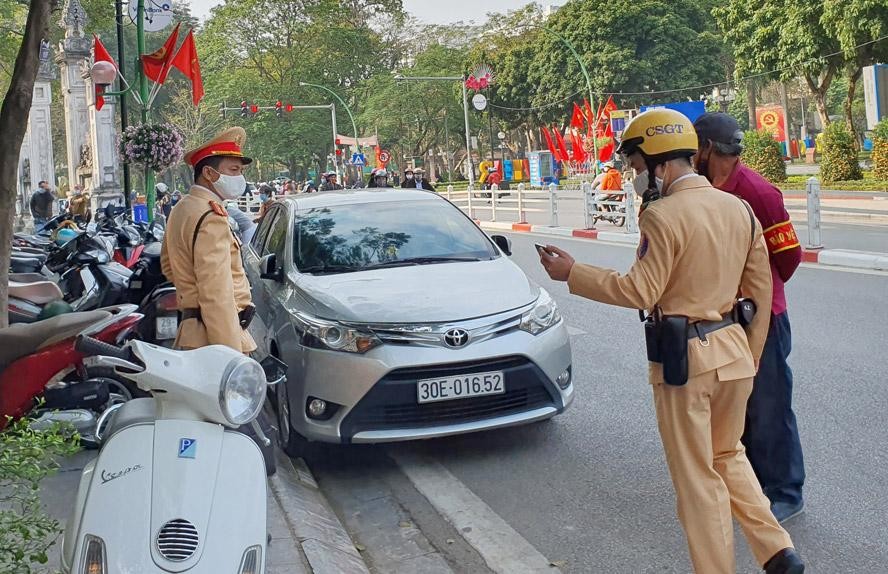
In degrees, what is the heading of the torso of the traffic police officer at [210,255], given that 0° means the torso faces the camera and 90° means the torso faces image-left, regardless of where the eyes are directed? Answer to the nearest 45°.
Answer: approximately 270°

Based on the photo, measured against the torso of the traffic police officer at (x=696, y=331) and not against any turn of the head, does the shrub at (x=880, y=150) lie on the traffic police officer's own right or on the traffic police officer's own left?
on the traffic police officer's own right

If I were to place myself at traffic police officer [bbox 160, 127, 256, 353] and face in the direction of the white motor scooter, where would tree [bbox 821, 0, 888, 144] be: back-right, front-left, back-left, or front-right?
back-left

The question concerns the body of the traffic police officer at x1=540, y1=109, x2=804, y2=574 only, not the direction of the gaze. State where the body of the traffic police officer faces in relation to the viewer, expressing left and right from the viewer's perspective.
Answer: facing away from the viewer and to the left of the viewer

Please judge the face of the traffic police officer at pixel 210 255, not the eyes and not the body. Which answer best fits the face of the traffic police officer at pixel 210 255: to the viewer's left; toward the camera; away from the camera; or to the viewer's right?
to the viewer's right

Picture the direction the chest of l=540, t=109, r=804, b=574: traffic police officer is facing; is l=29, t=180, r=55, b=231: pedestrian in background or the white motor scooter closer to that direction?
the pedestrian in background
